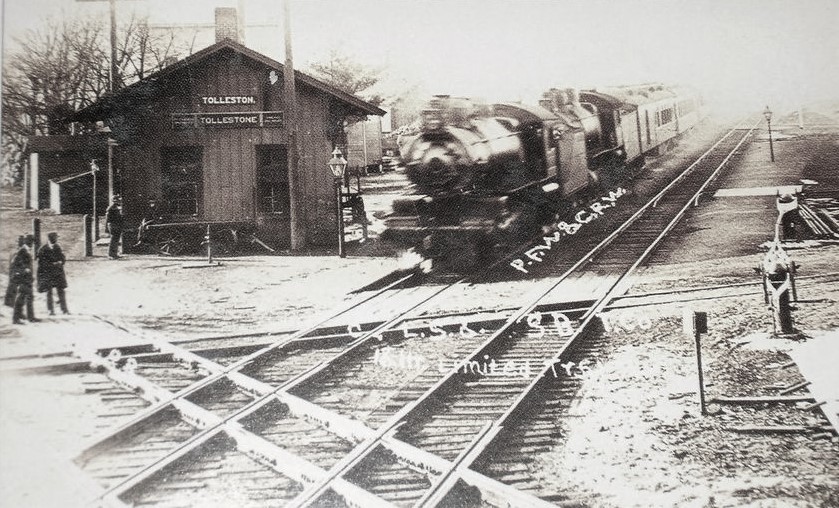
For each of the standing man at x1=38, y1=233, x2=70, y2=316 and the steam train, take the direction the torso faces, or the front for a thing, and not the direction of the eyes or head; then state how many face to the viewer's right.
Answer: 0

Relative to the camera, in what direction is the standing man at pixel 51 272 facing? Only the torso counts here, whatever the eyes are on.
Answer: toward the camera

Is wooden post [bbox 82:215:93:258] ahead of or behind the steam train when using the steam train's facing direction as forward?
ahead

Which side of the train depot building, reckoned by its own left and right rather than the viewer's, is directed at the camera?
front
